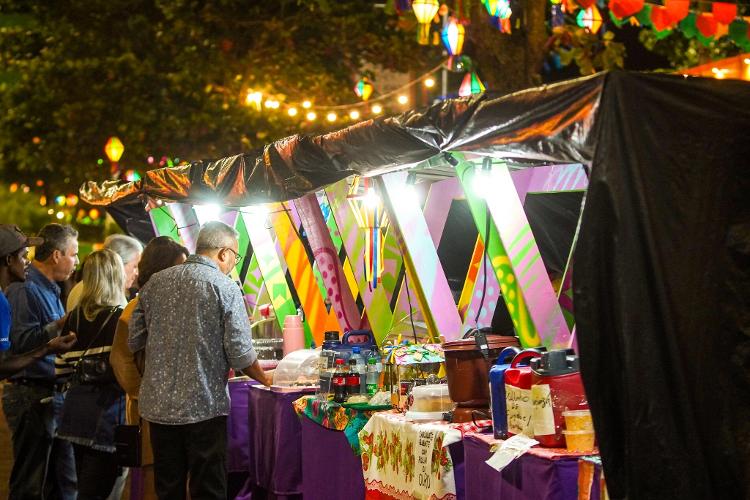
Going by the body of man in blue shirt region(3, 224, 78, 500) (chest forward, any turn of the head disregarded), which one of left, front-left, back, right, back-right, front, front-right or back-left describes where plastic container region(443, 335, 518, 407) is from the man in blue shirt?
front-right

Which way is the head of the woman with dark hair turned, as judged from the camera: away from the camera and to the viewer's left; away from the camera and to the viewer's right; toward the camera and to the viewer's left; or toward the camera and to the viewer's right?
away from the camera and to the viewer's right

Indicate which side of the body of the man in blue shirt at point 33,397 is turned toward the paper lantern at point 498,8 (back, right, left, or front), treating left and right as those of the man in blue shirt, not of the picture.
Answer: front

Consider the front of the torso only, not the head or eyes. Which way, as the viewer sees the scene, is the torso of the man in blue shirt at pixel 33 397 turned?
to the viewer's right

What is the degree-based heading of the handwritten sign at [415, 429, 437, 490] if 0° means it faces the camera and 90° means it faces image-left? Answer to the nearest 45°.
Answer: approximately 45°

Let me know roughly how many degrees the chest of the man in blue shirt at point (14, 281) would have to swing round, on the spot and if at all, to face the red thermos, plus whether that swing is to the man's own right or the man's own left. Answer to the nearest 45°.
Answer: approximately 45° to the man's own right

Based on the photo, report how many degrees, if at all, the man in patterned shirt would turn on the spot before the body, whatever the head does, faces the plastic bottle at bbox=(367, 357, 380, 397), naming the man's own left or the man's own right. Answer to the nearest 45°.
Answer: approximately 45° to the man's own right

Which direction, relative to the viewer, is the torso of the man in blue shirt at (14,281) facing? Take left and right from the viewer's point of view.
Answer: facing to the right of the viewer

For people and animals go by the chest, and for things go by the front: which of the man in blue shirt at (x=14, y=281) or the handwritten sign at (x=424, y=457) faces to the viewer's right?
the man in blue shirt

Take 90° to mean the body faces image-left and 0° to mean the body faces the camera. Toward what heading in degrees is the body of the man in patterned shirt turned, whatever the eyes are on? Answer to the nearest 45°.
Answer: approximately 225°

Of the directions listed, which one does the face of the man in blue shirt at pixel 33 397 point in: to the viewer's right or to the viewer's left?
to the viewer's right
